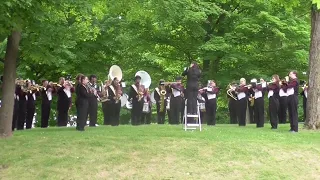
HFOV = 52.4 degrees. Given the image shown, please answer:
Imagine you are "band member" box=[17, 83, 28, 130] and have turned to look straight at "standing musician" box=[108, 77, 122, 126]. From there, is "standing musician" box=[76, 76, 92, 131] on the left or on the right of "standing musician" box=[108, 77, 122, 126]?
right

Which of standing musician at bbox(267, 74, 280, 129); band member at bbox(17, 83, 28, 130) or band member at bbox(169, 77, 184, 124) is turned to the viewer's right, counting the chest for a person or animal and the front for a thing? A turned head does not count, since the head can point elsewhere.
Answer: band member at bbox(17, 83, 28, 130)

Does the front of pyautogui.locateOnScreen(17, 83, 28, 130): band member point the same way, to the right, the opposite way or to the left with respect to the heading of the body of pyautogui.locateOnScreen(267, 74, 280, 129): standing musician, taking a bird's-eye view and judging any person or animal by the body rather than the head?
the opposite way

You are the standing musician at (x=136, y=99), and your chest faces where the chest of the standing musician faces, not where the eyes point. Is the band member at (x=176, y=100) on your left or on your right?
on your left

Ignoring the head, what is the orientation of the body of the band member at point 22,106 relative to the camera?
to the viewer's right

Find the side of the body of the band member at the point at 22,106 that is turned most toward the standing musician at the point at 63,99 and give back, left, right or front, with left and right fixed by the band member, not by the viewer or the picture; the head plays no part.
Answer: front

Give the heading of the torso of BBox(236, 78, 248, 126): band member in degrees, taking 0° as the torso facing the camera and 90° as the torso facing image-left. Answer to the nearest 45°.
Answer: approximately 45°

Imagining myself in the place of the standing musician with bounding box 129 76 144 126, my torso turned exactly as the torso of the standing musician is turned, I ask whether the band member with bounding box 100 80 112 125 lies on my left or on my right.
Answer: on my right

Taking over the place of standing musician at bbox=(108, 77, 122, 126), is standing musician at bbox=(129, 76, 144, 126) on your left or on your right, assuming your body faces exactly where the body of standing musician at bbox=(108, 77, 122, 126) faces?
on your left

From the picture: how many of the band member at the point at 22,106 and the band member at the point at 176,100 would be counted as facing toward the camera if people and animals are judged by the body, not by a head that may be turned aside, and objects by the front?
1
